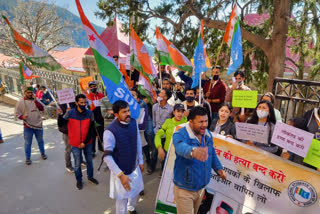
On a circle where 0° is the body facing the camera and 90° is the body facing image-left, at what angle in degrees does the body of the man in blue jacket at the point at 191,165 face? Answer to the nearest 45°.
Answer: approximately 315°

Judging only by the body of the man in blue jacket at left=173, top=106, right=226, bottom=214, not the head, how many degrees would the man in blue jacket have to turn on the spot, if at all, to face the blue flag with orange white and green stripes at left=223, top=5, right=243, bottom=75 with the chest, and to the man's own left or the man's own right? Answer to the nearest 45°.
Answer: approximately 135° to the man's own left

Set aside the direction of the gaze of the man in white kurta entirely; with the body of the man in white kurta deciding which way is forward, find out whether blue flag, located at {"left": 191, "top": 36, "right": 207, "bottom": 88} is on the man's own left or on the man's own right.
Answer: on the man's own left

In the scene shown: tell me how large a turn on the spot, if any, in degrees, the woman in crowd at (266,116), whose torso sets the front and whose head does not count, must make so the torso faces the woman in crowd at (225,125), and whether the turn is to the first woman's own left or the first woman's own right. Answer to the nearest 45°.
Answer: approximately 45° to the first woman's own right

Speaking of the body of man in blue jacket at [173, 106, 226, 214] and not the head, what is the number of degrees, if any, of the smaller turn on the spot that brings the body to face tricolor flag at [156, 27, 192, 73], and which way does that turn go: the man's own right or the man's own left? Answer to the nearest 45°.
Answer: approximately 135° to the man's own left

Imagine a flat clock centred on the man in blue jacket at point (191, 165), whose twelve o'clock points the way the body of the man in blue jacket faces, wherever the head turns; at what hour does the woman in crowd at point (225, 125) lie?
The woman in crowd is roughly at 8 o'clock from the man in blue jacket.

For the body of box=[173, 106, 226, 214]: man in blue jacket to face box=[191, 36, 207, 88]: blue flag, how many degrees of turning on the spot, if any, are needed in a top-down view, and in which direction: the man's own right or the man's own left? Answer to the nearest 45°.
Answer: approximately 135° to the man's own left
